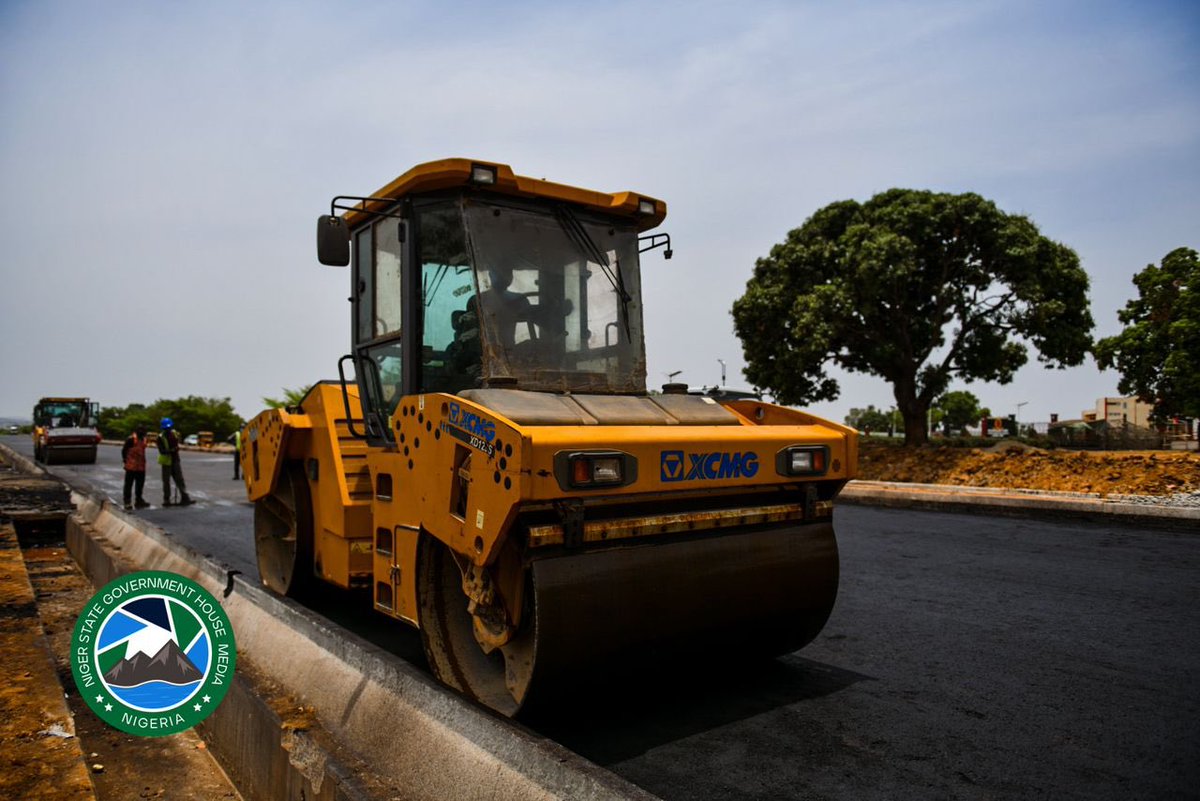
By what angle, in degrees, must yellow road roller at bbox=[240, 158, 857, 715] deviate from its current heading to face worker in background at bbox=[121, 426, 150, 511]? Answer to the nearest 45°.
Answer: approximately 180°

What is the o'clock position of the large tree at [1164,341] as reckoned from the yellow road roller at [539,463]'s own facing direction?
The large tree is roughly at 9 o'clock from the yellow road roller.

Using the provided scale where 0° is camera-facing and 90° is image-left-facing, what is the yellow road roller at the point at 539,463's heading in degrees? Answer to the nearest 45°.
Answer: approximately 315°

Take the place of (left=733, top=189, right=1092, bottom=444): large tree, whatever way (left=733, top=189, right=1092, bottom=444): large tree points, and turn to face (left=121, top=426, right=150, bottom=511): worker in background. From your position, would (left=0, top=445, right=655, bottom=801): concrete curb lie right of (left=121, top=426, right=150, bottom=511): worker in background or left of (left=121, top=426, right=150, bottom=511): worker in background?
left

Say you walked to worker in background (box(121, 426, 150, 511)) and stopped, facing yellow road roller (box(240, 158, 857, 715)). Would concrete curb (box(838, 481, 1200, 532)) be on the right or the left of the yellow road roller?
left

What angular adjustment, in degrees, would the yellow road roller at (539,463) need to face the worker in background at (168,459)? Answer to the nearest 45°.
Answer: approximately 180°

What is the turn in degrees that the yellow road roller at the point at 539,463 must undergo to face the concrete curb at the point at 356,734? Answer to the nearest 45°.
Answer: approximately 90° to its right

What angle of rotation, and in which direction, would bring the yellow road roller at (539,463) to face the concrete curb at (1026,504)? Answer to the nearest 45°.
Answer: approximately 90° to its left
